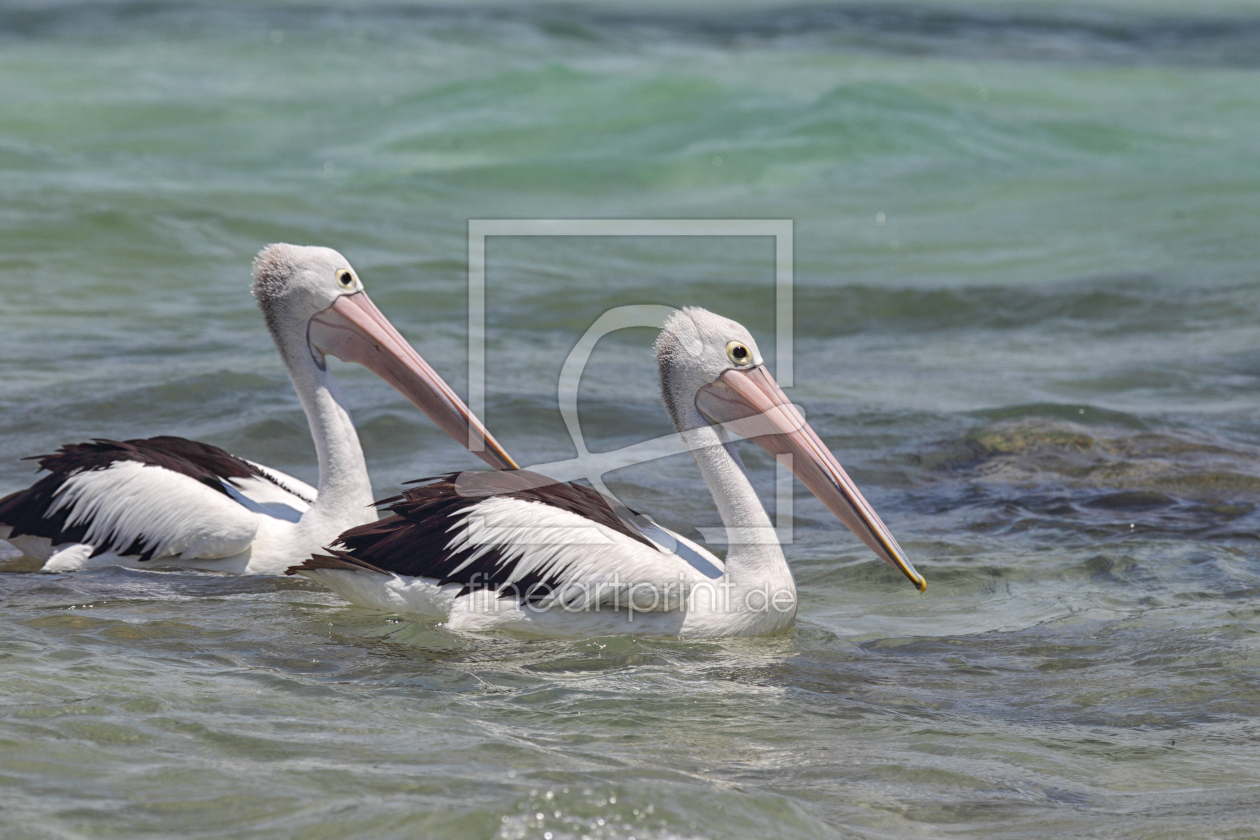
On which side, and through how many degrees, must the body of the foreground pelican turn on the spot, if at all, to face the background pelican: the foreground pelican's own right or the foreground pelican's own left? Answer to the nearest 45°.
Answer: approximately 135° to the foreground pelican's own left

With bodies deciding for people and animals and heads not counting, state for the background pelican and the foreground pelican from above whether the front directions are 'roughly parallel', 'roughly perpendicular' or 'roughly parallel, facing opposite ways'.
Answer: roughly parallel

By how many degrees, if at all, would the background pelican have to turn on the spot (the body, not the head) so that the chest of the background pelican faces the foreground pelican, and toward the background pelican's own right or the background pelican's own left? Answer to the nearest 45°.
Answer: approximately 45° to the background pelican's own right

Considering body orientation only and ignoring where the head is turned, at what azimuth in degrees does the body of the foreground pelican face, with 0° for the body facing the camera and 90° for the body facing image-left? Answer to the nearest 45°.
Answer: approximately 270°

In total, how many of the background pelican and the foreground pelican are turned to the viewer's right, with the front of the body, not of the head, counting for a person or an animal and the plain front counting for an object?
2

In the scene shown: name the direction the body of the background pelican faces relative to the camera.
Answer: to the viewer's right
